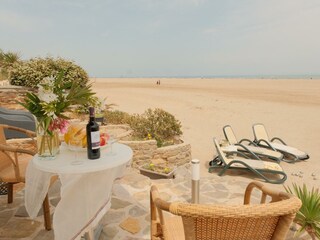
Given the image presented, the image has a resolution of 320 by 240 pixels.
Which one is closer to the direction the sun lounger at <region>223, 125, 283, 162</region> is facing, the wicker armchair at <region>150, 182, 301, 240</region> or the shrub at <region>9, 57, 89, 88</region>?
the wicker armchair

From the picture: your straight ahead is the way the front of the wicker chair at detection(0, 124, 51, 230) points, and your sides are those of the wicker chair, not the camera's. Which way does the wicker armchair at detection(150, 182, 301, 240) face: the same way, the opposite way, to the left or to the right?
to the left

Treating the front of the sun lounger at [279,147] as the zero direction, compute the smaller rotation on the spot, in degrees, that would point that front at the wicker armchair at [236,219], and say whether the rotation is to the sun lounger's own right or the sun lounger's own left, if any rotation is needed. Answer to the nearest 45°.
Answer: approximately 45° to the sun lounger's own right

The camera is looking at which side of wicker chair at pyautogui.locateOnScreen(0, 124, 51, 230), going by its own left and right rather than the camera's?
right

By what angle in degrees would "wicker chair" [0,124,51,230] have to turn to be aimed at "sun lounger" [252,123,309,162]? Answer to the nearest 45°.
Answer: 0° — it already faces it

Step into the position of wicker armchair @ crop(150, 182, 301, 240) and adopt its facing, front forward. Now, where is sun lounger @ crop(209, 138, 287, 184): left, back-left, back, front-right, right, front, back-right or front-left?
front-right

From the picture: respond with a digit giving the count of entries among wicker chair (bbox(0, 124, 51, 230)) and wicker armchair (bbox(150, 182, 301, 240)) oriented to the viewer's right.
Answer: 1

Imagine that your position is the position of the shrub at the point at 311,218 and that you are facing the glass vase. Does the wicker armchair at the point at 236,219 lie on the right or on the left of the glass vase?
left

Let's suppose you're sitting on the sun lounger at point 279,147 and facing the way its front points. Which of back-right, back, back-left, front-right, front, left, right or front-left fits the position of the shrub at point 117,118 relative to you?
back-right

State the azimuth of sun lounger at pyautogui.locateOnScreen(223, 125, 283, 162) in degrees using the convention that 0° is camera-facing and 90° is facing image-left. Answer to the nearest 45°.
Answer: approximately 315°

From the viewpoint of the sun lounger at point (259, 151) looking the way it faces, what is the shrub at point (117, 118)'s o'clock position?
The shrub is roughly at 5 o'clock from the sun lounger.

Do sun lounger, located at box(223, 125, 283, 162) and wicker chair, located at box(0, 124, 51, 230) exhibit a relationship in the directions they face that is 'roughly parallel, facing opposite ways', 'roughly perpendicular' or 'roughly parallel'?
roughly parallel
